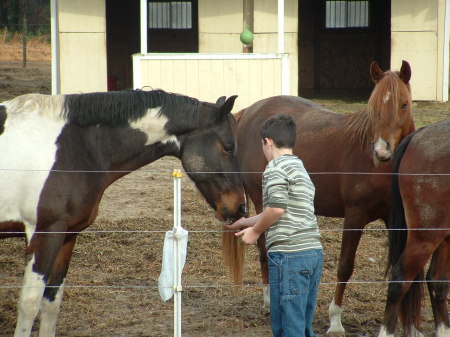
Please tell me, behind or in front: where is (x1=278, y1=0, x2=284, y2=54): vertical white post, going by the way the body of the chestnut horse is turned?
behind

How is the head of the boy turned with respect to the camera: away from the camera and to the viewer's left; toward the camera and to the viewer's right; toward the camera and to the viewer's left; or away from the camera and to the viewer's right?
away from the camera and to the viewer's left

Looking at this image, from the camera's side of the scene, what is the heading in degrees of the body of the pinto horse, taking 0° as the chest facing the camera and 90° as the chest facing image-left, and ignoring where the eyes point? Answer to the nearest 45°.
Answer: approximately 270°

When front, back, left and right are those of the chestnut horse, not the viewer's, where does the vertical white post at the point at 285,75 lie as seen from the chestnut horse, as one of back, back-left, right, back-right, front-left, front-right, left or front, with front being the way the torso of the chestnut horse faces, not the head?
back-left

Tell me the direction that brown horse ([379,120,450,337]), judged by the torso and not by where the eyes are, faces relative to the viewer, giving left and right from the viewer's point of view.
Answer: facing to the right of the viewer

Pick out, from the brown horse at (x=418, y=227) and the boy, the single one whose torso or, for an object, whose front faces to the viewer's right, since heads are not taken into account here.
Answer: the brown horse

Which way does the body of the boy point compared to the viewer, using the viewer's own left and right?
facing away from the viewer and to the left of the viewer

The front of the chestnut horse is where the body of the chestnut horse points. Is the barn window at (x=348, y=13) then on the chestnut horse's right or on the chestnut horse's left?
on the chestnut horse's left

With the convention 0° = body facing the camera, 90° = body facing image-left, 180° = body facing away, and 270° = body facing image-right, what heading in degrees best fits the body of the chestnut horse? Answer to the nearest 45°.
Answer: approximately 315°

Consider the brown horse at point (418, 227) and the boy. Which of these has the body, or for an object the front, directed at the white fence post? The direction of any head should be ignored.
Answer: the boy
